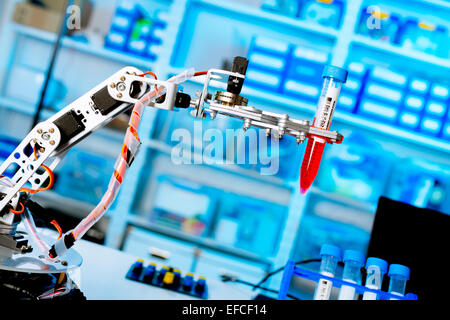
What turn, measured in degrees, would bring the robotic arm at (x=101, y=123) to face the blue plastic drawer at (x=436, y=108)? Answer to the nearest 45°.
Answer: approximately 45° to its left

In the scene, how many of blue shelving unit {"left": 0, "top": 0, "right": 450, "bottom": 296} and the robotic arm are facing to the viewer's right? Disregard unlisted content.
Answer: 1

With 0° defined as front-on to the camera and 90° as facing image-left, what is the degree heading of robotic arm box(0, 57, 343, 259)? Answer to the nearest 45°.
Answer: approximately 270°

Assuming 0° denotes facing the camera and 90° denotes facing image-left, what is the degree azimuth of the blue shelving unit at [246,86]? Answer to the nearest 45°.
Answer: approximately 0°

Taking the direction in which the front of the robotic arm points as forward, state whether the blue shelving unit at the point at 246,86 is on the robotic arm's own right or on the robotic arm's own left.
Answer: on the robotic arm's own left

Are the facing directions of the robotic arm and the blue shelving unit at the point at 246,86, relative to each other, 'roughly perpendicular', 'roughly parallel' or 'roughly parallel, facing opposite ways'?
roughly perpendicular
